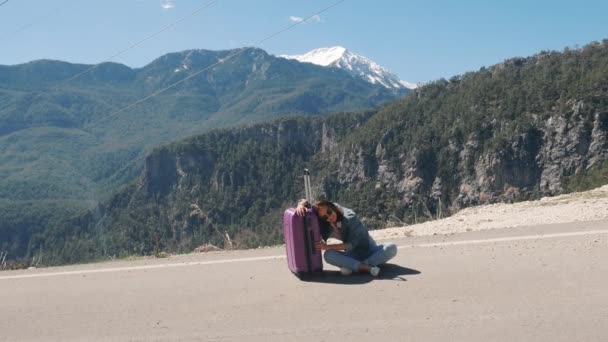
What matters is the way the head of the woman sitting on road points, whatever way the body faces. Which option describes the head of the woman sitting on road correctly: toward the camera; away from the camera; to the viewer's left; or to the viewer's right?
toward the camera

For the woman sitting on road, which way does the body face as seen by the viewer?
toward the camera

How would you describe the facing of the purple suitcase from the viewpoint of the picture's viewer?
facing the viewer and to the left of the viewer
